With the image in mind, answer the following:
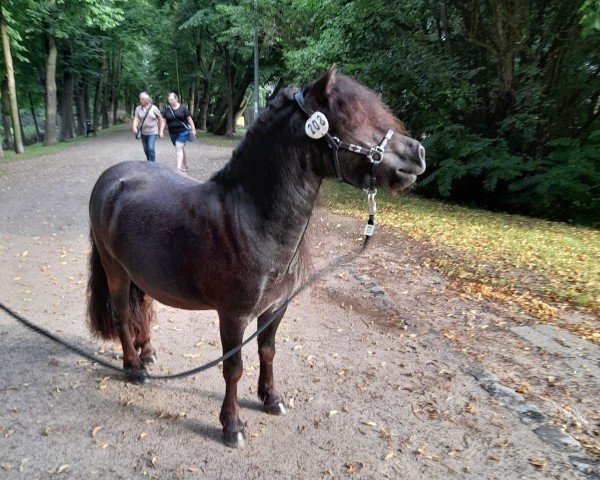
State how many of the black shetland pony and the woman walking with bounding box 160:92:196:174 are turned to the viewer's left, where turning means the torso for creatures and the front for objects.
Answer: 0

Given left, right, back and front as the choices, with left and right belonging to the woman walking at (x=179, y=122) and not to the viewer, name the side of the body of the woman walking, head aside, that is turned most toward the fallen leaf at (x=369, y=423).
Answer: front

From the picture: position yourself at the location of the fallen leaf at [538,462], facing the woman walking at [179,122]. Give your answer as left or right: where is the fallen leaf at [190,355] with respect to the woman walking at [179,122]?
left

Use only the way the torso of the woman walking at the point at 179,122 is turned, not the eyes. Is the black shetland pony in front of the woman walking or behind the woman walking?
in front

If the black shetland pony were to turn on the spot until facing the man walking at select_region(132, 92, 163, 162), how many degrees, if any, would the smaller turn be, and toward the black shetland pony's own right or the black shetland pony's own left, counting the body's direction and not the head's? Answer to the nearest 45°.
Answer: approximately 135° to the black shetland pony's own left

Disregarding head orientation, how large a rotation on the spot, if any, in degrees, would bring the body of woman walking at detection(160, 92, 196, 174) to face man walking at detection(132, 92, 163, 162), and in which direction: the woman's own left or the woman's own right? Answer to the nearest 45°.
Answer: approximately 135° to the woman's own right

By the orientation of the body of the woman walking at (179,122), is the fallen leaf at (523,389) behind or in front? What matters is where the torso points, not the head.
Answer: in front

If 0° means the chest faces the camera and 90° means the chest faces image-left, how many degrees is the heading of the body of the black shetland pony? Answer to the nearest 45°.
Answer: approximately 315°

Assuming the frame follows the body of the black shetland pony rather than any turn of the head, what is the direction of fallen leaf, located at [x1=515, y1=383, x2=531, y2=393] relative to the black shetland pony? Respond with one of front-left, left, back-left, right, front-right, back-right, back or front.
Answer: front-left

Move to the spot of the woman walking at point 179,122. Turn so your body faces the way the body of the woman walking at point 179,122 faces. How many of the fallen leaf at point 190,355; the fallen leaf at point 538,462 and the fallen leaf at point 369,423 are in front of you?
3

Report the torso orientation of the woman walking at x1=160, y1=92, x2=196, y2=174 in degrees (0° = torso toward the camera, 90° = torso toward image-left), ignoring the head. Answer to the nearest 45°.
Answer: approximately 0°
